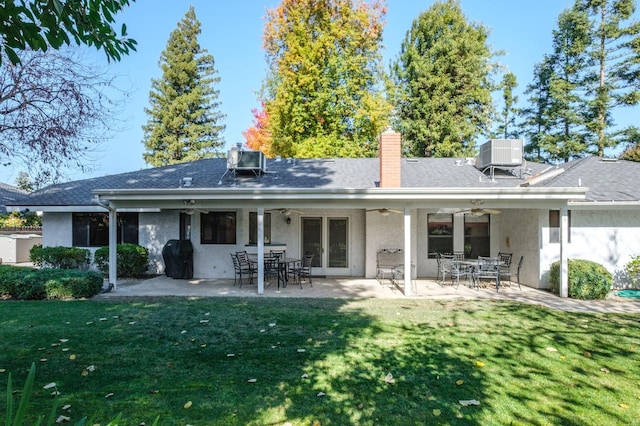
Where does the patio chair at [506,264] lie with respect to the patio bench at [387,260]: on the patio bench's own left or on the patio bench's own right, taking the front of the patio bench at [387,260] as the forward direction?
on the patio bench's own left

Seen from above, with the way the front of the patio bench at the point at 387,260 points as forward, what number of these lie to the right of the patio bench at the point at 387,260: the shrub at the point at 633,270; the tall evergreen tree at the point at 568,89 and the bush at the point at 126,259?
1

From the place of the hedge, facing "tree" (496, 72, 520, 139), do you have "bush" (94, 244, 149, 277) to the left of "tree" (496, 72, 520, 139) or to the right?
left

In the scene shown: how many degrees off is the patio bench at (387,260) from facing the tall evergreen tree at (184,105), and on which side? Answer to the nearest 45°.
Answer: approximately 135° to its right

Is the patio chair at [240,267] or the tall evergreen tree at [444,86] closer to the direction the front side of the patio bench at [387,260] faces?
the patio chair

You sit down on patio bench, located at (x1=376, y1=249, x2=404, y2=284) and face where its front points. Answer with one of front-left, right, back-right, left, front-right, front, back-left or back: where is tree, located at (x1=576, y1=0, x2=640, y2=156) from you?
back-left

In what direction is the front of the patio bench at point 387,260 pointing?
toward the camera

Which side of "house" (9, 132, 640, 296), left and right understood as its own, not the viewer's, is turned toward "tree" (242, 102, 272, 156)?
front

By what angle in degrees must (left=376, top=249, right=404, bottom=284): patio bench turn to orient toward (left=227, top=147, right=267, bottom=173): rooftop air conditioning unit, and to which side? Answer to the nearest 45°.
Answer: approximately 90° to its right

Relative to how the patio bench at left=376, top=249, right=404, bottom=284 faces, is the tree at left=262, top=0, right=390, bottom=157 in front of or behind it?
behind
